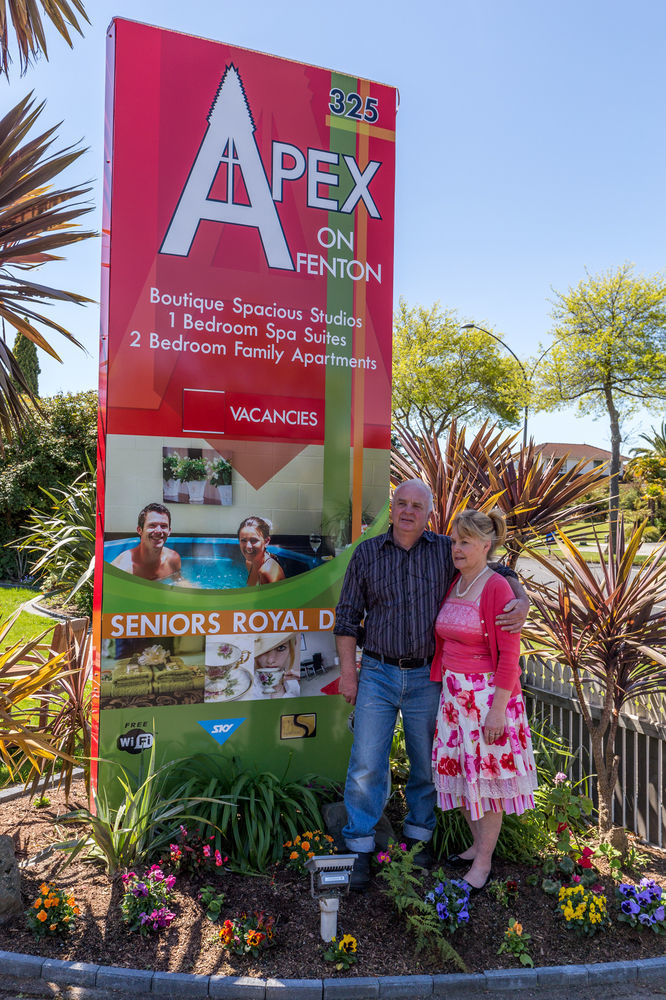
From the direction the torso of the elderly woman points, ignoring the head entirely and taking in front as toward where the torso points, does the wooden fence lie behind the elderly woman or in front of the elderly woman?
behind

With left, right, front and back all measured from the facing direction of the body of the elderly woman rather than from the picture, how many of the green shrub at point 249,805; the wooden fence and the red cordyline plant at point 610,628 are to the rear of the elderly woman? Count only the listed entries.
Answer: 2

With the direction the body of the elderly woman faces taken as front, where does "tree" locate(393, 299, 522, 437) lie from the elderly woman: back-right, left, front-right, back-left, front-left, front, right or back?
back-right

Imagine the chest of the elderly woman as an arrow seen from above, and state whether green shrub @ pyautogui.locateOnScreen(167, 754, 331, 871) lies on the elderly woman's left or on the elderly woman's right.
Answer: on the elderly woman's right

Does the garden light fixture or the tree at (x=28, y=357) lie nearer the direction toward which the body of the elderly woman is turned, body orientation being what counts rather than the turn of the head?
the garden light fixture

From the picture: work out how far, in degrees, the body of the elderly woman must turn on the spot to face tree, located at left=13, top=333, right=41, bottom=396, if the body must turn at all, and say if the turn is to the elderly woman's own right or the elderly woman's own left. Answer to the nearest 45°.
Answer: approximately 90° to the elderly woman's own right

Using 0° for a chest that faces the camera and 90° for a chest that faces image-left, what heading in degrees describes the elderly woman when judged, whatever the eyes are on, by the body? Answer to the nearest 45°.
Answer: approximately 45°

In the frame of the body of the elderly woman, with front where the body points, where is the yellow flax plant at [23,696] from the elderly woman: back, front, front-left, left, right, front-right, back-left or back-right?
front-right

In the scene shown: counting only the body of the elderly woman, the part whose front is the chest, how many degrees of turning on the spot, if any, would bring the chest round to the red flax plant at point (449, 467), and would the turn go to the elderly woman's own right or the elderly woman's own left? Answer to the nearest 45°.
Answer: approximately 135° to the elderly woman's own right

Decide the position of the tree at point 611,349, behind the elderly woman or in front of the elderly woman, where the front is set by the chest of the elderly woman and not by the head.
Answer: behind
